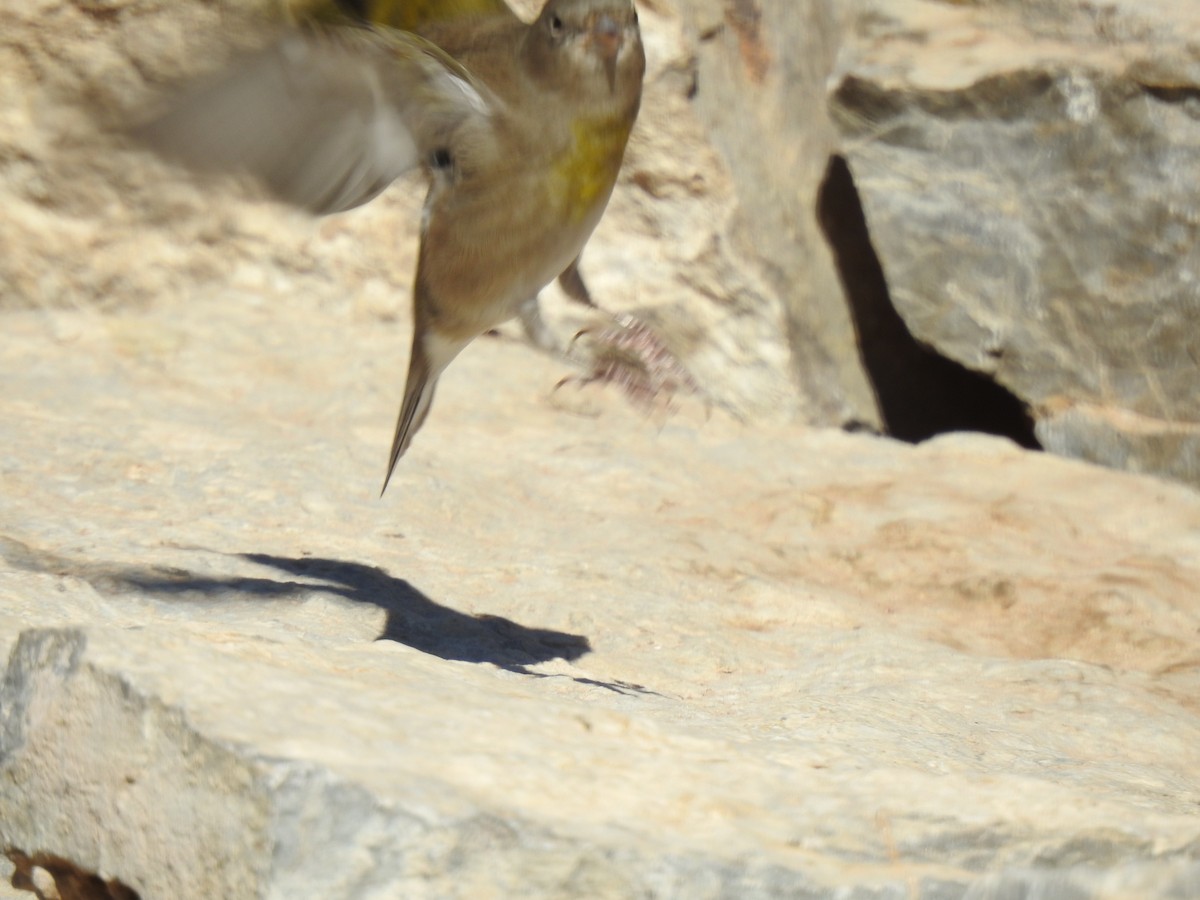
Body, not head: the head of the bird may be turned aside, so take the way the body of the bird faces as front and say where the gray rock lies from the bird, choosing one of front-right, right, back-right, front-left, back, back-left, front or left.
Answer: left
